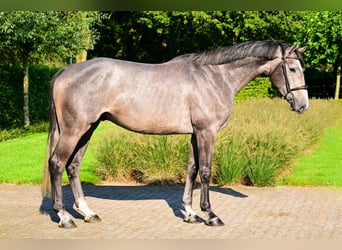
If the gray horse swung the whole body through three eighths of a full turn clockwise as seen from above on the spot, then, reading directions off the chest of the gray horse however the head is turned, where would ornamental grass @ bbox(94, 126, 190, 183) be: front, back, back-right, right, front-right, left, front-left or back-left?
back-right

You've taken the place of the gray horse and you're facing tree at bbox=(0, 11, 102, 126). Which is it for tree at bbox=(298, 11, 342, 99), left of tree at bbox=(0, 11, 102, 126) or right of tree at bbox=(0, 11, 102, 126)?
right

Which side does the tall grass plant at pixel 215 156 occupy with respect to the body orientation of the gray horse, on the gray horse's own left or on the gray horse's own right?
on the gray horse's own left

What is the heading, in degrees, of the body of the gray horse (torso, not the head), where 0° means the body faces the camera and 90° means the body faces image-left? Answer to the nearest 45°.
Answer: approximately 270°

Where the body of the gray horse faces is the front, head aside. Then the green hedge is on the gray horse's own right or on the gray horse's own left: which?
on the gray horse's own left

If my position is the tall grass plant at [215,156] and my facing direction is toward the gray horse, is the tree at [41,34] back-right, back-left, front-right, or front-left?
back-right

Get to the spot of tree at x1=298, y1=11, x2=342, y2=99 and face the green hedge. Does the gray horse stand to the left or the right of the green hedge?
left

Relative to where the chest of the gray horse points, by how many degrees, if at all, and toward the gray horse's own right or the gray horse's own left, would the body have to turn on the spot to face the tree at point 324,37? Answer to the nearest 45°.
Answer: approximately 90° to the gray horse's own left

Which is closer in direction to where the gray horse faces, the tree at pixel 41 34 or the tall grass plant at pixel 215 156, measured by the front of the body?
the tall grass plant

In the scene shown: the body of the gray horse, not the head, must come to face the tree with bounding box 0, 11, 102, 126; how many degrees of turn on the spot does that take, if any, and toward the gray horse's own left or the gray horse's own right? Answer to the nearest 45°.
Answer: approximately 90° to the gray horse's own left
